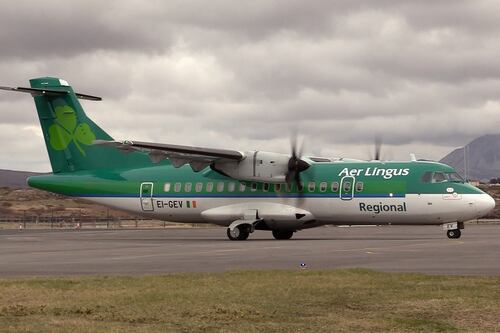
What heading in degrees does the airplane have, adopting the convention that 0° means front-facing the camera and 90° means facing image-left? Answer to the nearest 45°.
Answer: approximately 315°
